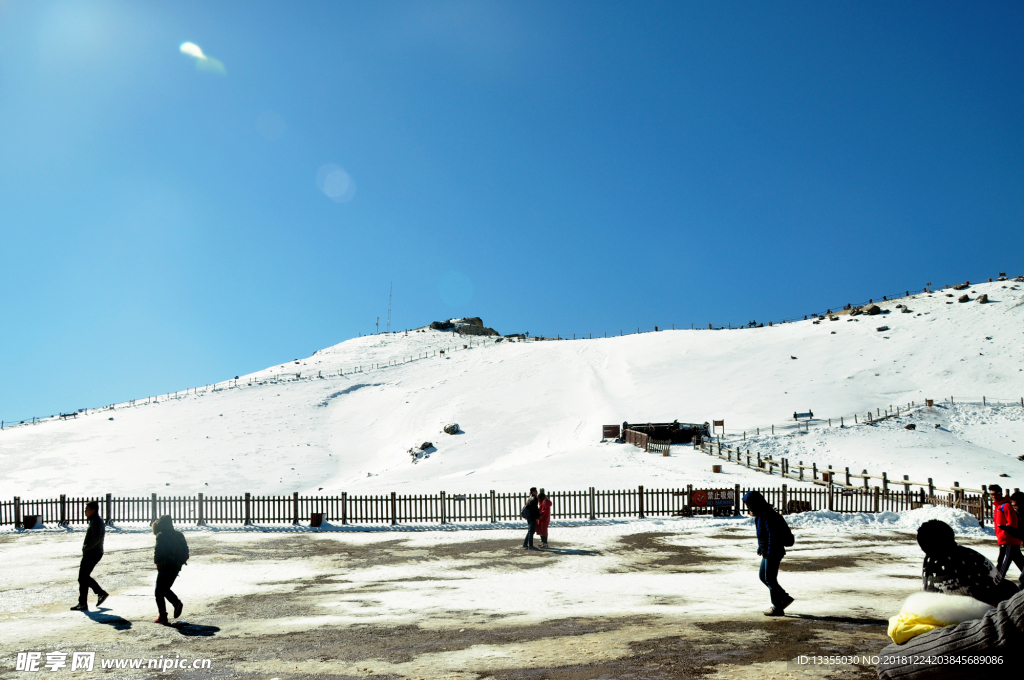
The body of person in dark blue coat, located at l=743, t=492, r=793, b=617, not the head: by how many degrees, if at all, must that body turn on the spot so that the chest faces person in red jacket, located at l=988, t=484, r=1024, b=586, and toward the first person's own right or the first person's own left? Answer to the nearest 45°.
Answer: approximately 135° to the first person's own right

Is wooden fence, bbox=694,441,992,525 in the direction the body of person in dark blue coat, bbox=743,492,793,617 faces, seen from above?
no

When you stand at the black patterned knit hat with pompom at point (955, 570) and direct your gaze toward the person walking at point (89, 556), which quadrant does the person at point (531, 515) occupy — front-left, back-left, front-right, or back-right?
front-right

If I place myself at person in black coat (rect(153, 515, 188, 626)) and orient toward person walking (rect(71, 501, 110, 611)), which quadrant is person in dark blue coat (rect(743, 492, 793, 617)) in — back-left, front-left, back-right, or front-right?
back-right

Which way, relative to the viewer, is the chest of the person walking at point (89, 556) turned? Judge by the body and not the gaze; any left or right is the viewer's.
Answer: facing to the left of the viewer

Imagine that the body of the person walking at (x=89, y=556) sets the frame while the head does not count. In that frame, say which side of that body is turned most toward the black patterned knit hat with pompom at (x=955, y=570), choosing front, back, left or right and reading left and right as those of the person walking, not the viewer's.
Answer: left

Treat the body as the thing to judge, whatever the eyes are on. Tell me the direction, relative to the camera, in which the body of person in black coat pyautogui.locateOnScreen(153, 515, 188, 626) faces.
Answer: to the viewer's left
